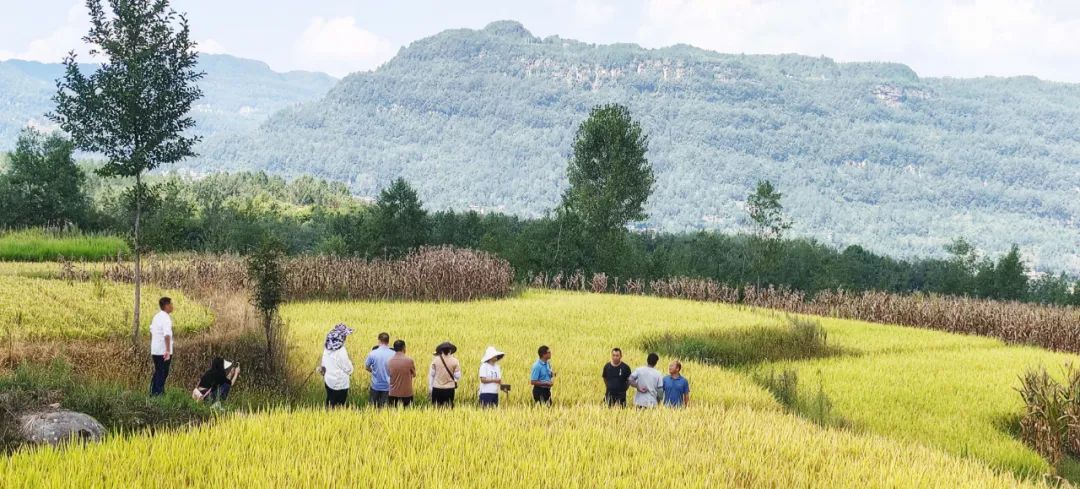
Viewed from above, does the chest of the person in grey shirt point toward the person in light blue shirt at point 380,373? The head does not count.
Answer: no

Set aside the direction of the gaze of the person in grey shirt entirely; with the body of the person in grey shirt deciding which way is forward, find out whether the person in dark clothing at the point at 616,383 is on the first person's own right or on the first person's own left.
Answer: on the first person's own left

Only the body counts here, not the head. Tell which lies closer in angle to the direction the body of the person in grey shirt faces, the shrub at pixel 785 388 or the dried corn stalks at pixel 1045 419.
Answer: the shrub

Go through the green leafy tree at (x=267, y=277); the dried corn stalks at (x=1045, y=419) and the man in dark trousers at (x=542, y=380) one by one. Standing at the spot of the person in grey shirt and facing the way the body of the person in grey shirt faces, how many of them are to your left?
2

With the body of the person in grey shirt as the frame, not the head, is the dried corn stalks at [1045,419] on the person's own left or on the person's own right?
on the person's own right

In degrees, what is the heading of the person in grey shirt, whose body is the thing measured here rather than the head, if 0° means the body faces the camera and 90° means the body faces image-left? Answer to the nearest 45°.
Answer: approximately 180°

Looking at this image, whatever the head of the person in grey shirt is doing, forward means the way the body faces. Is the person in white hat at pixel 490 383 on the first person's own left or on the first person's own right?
on the first person's own left

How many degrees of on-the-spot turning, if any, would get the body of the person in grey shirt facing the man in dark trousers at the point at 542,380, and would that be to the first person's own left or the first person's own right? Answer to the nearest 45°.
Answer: approximately 90° to the first person's own left

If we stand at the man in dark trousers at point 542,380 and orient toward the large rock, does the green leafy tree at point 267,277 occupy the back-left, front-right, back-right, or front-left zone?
front-right

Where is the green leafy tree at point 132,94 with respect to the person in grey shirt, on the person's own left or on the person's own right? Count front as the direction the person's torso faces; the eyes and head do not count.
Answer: on the person's own left

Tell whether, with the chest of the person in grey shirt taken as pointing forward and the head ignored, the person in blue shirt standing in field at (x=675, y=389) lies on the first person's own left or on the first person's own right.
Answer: on the first person's own right

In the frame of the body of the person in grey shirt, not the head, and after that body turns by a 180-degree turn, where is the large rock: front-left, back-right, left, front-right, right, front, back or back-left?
front-right

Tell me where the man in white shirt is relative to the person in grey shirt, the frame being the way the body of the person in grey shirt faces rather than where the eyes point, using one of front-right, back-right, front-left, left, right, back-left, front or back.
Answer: left

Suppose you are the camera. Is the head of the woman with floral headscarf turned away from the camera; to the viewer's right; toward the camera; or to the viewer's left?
away from the camera

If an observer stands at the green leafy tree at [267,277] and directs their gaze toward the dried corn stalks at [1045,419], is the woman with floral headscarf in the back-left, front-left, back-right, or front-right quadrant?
front-right
